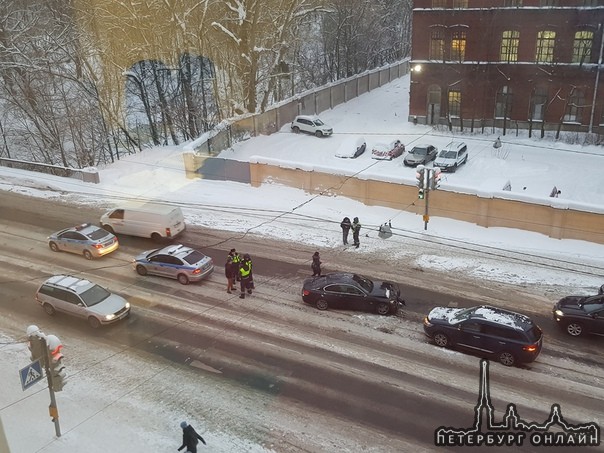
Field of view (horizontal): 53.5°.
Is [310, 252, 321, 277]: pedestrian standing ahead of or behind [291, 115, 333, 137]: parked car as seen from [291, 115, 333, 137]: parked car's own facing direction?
ahead

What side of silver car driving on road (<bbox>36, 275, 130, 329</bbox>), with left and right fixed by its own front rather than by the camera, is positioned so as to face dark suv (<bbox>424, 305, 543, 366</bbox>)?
front

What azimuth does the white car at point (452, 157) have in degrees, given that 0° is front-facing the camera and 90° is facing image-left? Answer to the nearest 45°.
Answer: approximately 45°

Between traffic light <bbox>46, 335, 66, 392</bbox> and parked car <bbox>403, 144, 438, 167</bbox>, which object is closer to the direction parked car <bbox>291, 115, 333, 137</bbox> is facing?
the parked car

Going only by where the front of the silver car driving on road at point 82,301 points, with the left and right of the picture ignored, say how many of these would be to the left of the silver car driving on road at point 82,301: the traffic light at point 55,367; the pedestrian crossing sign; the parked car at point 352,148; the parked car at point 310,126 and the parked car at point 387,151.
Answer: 3

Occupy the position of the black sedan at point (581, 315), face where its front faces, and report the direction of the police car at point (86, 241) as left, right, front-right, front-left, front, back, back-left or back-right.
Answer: front

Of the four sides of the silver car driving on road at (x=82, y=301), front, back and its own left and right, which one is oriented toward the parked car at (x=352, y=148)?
left

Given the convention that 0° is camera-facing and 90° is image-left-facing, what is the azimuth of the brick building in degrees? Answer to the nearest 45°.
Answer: approximately 0°

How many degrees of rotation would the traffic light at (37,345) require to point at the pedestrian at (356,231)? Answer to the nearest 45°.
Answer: approximately 135° to its right

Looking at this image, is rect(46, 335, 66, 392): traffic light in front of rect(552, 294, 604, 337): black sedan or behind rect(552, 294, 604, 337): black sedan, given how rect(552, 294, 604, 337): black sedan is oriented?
in front

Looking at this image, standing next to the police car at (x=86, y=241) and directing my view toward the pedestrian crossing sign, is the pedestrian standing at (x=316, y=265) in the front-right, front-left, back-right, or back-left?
front-left

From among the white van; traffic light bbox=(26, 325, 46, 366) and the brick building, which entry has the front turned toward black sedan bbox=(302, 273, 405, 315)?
the brick building
